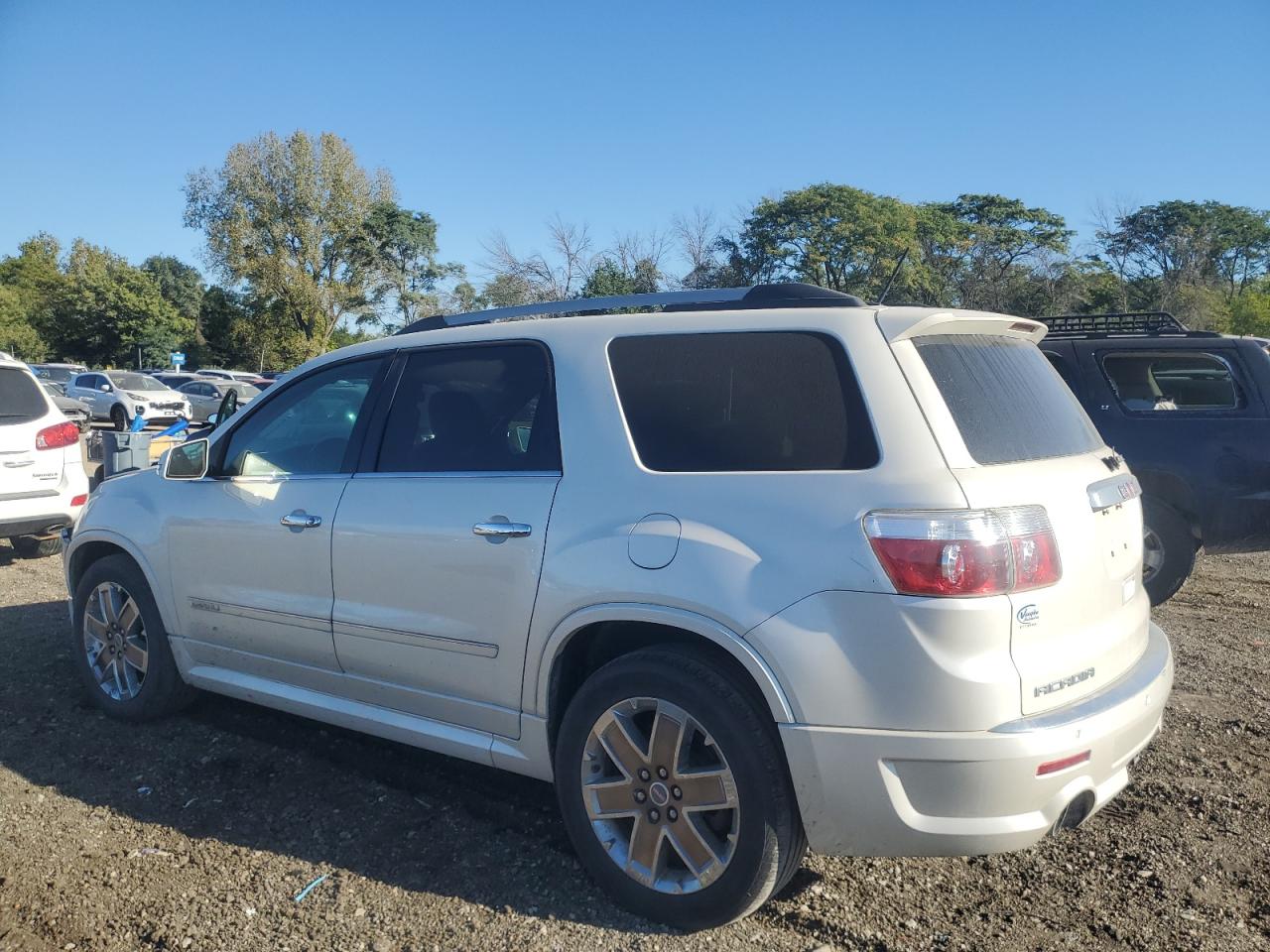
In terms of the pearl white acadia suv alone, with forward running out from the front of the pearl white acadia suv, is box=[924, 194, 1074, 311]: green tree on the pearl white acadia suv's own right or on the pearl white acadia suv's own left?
on the pearl white acadia suv's own right

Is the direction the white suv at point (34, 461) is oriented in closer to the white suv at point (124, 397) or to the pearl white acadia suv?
the white suv at point (124, 397)

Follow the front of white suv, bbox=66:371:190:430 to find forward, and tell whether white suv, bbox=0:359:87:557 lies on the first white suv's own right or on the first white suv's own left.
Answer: on the first white suv's own right

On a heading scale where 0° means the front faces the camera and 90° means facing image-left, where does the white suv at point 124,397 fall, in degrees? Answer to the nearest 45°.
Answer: approximately 315°

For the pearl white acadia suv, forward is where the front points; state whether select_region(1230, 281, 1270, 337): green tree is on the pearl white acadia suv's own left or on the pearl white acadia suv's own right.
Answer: on the pearl white acadia suv's own right

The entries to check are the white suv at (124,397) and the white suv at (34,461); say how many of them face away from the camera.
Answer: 1

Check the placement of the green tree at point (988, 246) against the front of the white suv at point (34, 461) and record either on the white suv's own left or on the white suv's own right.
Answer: on the white suv's own right

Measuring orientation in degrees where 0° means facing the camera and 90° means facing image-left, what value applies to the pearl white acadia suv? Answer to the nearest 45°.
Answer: approximately 135°

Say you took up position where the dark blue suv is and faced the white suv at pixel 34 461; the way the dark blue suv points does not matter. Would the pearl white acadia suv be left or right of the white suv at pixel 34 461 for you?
left

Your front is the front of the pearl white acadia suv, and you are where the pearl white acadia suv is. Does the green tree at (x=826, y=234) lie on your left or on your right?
on your right

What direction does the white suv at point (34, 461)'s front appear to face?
away from the camera

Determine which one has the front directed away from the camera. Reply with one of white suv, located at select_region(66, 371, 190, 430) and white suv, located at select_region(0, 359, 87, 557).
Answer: white suv, located at select_region(0, 359, 87, 557)
